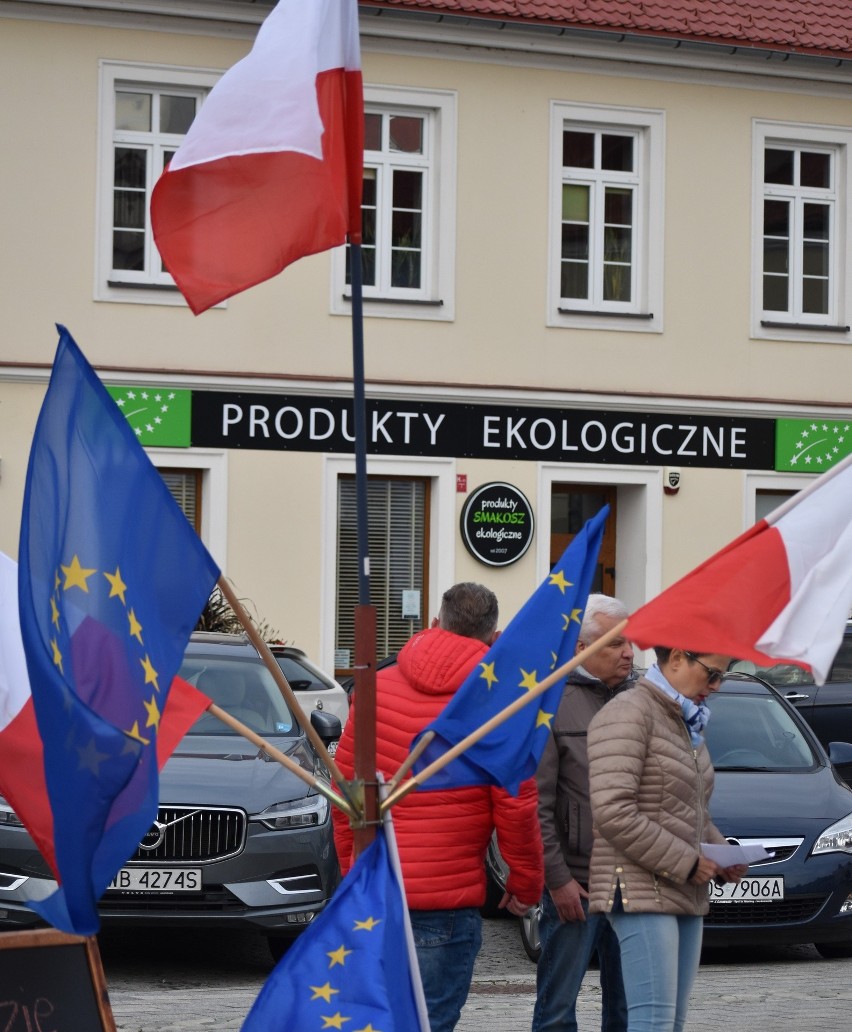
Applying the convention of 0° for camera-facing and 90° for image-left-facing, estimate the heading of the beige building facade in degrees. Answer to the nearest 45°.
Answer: approximately 0°

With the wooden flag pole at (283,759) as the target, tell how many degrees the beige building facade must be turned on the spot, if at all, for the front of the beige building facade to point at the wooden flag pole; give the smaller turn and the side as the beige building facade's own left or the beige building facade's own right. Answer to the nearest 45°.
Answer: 0° — it already faces it

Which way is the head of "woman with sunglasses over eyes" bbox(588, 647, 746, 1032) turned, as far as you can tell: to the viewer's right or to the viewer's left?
to the viewer's right

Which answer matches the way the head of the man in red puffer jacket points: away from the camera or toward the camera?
away from the camera

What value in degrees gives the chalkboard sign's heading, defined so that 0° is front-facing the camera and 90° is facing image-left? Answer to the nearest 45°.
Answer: approximately 0°

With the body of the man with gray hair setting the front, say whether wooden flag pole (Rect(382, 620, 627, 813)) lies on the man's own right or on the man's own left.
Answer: on the man's own right

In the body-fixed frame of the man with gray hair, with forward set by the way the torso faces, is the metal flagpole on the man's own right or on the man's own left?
on the man's own right

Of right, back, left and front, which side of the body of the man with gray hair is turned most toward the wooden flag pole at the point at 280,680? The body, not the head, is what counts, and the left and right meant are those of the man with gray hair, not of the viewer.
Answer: right
